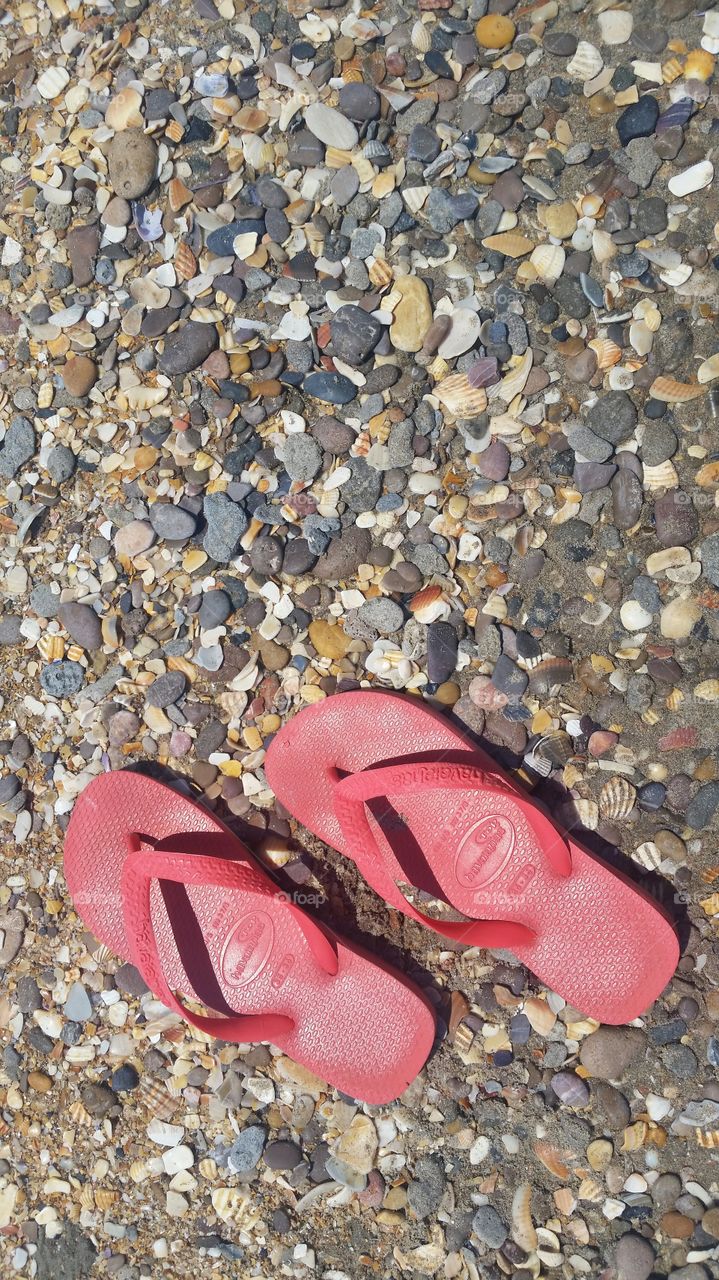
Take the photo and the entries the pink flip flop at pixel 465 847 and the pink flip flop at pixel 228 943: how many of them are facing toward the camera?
0
